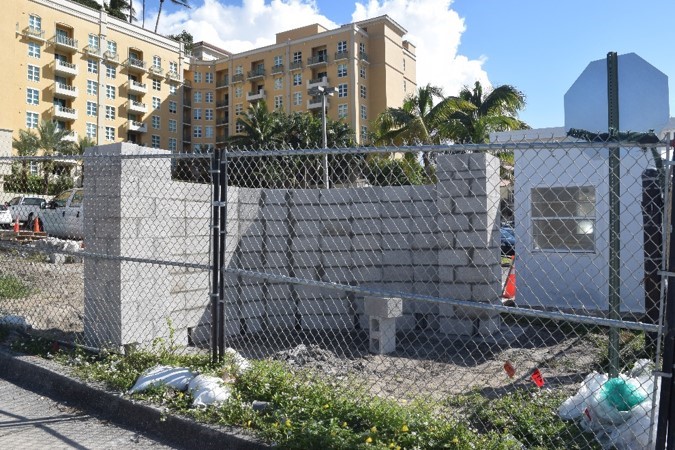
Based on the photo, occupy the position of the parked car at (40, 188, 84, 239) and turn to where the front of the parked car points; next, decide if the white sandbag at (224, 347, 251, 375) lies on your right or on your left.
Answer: on your left

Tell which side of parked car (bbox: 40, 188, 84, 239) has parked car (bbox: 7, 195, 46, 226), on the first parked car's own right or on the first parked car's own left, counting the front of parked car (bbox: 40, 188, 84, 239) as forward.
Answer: on the first parked car's own right

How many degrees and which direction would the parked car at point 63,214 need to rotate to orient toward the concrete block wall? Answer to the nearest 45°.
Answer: approximately 135° to its left

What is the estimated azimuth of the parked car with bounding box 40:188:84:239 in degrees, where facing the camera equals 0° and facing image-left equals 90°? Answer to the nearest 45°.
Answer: approximately 45°

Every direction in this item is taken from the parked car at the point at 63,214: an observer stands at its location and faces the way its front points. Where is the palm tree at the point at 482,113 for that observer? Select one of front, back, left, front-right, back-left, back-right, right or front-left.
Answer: back-right

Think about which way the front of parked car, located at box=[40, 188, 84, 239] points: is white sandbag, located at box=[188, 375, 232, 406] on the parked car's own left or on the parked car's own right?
on the parked car's own left

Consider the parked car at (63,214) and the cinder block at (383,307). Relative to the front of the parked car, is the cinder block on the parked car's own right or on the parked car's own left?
on the parked car's own left

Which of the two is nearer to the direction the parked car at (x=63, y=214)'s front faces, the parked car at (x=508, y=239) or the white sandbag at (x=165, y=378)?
the white sandbag
